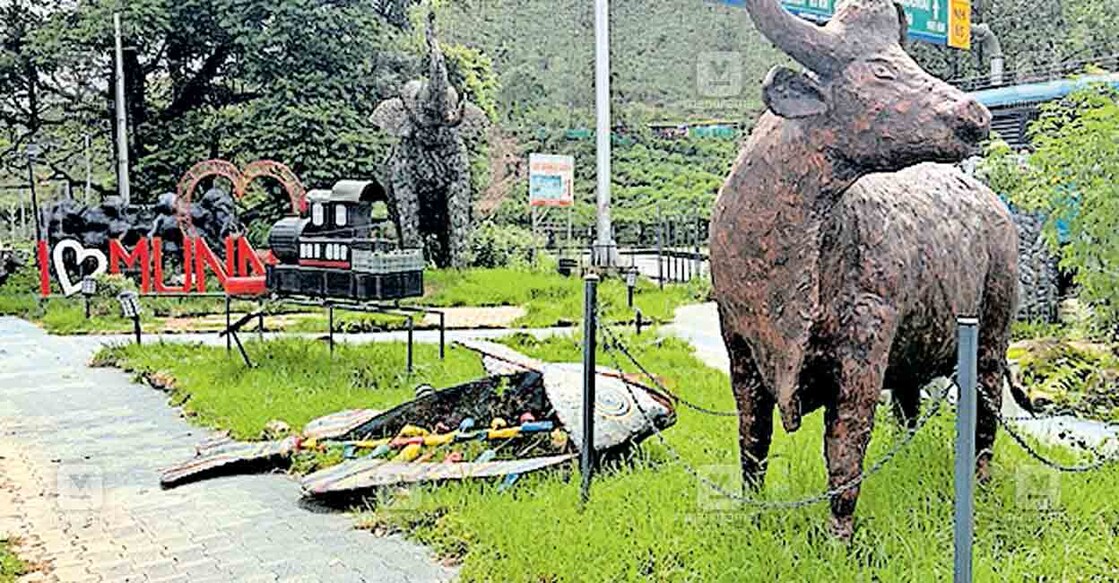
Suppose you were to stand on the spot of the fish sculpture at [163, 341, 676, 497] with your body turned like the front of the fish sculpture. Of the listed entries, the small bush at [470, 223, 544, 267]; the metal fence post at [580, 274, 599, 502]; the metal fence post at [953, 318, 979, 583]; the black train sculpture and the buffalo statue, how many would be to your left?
2

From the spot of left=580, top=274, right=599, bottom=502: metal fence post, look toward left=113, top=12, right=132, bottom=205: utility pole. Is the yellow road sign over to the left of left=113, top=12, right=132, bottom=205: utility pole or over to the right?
right

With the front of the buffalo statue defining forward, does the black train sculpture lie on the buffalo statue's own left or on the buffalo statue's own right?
on the buffalo statue's own right

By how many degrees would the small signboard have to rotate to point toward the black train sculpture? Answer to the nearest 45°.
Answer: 0° — it already faces it

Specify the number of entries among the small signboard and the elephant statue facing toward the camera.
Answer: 2

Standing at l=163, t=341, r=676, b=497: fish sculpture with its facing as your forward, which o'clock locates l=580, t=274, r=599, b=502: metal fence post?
The metal fence post is roughly at 2 o'clock from the fish sculpture.

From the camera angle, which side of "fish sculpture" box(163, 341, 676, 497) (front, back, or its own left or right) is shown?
right

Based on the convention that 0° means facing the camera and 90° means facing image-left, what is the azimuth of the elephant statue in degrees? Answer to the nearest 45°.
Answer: approximately 0°

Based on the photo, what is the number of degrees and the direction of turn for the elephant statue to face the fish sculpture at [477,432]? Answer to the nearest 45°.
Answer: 0° — it already faces it

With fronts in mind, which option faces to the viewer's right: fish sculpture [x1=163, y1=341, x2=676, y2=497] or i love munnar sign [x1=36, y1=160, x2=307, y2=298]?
the fish sculpture
